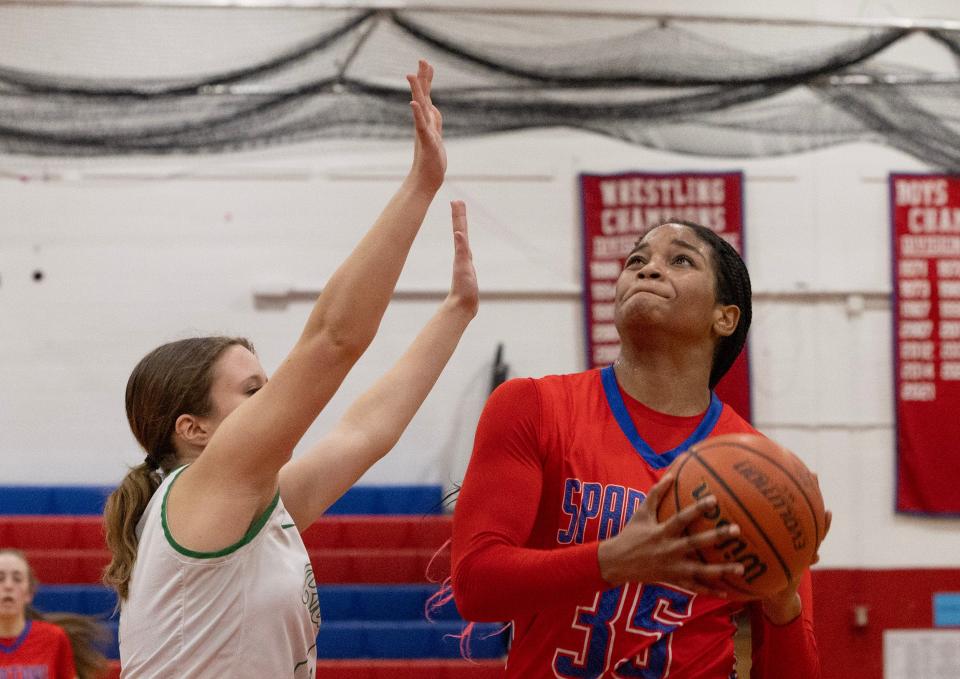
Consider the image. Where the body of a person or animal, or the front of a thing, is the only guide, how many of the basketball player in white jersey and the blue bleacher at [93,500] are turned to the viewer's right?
1

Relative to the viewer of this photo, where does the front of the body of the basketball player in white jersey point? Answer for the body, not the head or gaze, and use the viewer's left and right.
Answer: facing to the right of the viewer

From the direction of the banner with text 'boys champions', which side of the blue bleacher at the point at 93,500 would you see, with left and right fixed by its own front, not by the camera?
left

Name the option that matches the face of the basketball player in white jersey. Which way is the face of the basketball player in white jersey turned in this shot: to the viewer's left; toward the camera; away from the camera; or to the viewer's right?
to the viewer's right

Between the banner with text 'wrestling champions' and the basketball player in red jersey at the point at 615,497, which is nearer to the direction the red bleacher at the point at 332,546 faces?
the basketball player in red jersey

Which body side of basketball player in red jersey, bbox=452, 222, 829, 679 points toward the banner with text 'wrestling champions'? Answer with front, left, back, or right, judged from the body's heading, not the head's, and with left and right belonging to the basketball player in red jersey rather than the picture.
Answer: back

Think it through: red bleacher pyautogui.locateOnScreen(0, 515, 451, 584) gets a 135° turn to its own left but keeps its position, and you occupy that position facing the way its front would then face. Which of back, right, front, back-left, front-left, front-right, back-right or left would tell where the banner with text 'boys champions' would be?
front-right
